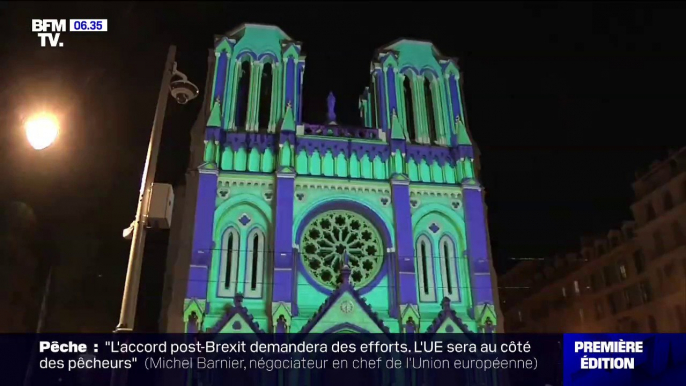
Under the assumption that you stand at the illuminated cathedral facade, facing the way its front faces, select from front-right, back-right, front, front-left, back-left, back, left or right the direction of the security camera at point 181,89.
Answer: front

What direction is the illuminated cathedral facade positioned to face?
toward the camera

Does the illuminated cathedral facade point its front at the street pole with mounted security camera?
yes
